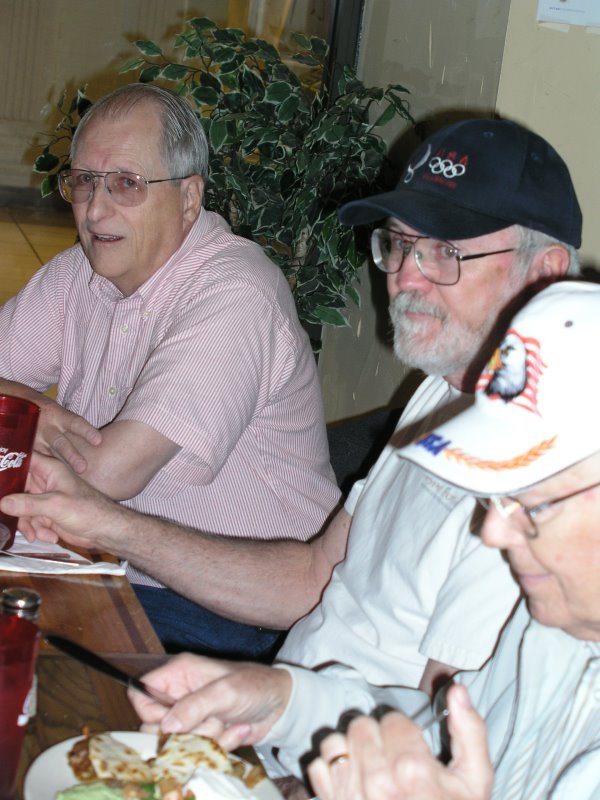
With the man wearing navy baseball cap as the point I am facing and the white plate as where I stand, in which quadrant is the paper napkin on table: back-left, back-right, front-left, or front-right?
front-left

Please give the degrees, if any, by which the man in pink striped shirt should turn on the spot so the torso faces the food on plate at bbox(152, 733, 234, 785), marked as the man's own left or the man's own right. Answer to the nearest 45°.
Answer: approximately 45° to the man's own left

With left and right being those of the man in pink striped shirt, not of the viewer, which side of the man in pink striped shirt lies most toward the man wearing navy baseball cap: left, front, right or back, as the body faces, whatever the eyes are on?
left

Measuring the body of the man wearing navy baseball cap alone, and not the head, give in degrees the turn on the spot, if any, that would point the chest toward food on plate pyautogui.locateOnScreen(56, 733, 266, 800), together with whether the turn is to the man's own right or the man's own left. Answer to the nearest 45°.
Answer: approximately 45° to the man's own left

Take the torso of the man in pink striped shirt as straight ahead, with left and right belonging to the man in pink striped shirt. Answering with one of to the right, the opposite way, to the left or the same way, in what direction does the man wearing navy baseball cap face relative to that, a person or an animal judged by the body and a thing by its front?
the same way

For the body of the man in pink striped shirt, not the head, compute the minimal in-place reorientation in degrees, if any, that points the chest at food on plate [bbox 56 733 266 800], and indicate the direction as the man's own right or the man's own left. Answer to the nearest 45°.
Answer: approximately 45° to the man's own left

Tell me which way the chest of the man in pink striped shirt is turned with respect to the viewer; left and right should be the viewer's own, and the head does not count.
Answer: facing the viewer and to the left of the viewer

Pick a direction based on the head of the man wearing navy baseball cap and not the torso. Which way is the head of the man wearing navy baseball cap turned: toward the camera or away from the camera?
toward the camera

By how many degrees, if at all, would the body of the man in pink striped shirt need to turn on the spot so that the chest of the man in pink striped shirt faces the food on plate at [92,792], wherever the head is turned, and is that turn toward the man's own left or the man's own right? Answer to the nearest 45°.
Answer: approximately 45° to the man's own left

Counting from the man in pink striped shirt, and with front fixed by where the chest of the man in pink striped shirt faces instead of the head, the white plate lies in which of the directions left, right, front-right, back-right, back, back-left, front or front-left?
front-left

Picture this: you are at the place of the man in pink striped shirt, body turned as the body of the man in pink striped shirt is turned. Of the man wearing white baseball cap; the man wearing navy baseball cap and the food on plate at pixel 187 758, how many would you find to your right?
0

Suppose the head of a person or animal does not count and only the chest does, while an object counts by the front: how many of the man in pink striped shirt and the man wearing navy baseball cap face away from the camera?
0

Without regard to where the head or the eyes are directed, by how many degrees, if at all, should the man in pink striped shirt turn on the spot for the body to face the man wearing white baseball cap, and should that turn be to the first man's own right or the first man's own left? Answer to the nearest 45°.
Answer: approximately 45° to the first man's own left
